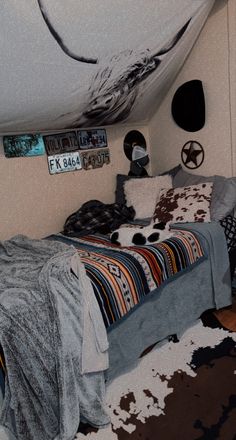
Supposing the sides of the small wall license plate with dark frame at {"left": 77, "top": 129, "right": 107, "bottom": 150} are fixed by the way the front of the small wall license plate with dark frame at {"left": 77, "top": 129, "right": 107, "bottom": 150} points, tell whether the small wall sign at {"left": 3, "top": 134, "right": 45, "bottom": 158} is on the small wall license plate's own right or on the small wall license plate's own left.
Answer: on the small wall license plate's own right

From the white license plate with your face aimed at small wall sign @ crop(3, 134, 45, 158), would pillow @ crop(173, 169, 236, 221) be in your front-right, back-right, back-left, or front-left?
back-left

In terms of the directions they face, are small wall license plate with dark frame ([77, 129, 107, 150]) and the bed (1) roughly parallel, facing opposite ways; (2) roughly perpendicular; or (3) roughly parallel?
roughly perpendicular

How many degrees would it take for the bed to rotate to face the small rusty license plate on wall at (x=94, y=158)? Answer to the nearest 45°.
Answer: approximately 135° to its right
